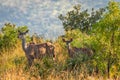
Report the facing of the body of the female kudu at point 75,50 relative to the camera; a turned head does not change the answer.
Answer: to the viewer's left

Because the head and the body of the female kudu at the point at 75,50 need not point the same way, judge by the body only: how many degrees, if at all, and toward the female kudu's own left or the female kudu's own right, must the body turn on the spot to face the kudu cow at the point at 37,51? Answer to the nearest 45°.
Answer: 0° — it already faces it
